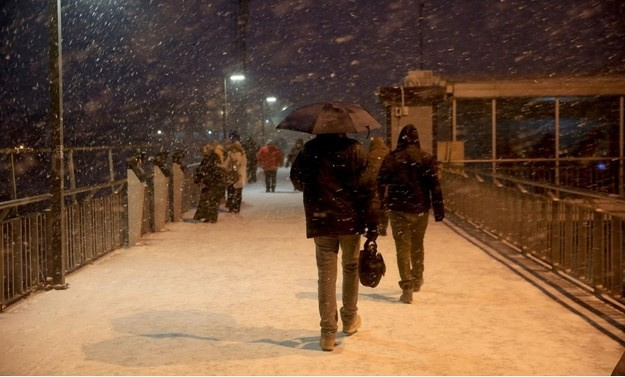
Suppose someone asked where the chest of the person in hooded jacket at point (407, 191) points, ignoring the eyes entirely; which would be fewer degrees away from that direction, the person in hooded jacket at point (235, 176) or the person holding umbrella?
the person in hooded jacket

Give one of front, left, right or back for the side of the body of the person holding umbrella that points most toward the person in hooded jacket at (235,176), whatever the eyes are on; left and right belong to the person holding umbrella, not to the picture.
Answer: front

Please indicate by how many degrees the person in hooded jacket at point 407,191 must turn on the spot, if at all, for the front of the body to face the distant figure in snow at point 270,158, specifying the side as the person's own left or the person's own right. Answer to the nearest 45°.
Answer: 0° — they already face them

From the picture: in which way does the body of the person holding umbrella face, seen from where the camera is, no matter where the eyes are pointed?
away from the camera

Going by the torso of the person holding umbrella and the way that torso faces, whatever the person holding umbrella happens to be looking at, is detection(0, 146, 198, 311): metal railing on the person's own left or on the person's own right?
on the person's own left

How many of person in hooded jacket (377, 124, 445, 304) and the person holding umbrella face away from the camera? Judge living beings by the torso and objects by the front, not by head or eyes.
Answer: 2

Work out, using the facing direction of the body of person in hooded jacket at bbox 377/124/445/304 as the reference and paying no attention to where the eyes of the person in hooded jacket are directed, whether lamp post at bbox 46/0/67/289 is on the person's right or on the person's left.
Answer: on the person's left

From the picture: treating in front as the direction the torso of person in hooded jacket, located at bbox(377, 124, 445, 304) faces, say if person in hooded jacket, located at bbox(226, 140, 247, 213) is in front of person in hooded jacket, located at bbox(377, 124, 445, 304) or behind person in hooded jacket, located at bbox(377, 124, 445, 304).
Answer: in front

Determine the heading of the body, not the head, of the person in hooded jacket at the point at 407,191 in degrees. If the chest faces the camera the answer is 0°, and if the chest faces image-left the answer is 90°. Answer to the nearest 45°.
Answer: approximately 180°

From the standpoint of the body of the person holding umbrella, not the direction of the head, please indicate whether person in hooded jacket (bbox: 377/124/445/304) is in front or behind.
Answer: in front

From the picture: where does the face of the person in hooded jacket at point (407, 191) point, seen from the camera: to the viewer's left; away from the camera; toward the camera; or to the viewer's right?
away from the camera

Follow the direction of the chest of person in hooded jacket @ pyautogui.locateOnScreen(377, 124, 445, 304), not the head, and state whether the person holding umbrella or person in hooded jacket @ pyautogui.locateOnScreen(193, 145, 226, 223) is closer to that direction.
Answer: the person in hooded jacket
